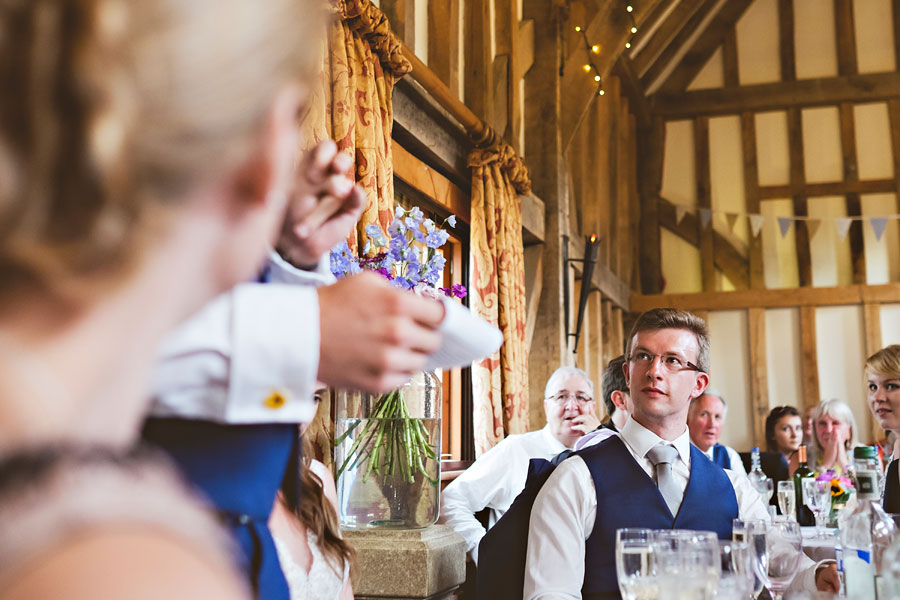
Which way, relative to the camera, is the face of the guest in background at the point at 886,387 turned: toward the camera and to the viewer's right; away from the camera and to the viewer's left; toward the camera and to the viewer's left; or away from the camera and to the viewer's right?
toward the camera and to the viewer's left

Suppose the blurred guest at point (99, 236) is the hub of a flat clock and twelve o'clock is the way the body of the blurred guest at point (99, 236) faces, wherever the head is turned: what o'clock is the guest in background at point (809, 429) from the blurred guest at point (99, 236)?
the guest in background at point (809, 429) is roughly at 12 o'clock from the blurred guest at point (99, 236).

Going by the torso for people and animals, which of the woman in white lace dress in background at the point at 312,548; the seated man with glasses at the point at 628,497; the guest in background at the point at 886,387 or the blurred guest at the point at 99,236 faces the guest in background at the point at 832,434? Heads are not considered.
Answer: the blurred guest at the point at 99,236

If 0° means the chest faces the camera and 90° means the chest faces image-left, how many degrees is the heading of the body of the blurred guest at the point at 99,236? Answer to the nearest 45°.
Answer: approximately 225°

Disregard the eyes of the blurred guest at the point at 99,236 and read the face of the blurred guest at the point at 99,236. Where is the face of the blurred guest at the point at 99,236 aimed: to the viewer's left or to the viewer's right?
to the viewer's right

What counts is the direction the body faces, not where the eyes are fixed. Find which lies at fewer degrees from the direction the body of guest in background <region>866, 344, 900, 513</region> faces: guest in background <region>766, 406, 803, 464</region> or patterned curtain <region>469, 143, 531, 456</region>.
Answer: the patterned curtain

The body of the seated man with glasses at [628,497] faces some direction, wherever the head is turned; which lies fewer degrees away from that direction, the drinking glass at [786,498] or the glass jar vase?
the glass jar vase

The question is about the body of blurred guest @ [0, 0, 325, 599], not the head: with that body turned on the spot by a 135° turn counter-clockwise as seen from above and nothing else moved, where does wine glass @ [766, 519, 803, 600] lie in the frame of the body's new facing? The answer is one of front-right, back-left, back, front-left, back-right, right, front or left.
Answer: back-right

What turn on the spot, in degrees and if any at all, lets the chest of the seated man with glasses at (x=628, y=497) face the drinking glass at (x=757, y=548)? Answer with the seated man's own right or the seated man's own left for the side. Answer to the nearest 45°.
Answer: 0° — they already face it

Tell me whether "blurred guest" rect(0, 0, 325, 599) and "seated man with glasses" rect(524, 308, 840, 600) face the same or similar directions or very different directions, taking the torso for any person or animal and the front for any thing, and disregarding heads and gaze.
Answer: very different directions

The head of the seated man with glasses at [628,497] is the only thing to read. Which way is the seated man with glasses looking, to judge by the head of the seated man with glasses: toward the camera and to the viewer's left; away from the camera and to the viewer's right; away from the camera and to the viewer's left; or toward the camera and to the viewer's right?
toward the camera and to the viewer's left

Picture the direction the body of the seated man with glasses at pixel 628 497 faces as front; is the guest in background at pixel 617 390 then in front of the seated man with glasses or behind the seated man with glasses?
behind

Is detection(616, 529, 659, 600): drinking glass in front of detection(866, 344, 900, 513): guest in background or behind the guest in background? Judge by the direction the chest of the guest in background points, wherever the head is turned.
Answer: in front

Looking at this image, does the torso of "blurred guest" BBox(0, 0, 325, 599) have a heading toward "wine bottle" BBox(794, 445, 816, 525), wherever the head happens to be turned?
yes

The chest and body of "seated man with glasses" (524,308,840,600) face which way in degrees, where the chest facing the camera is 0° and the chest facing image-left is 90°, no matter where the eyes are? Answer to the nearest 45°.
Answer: approximately 0°
